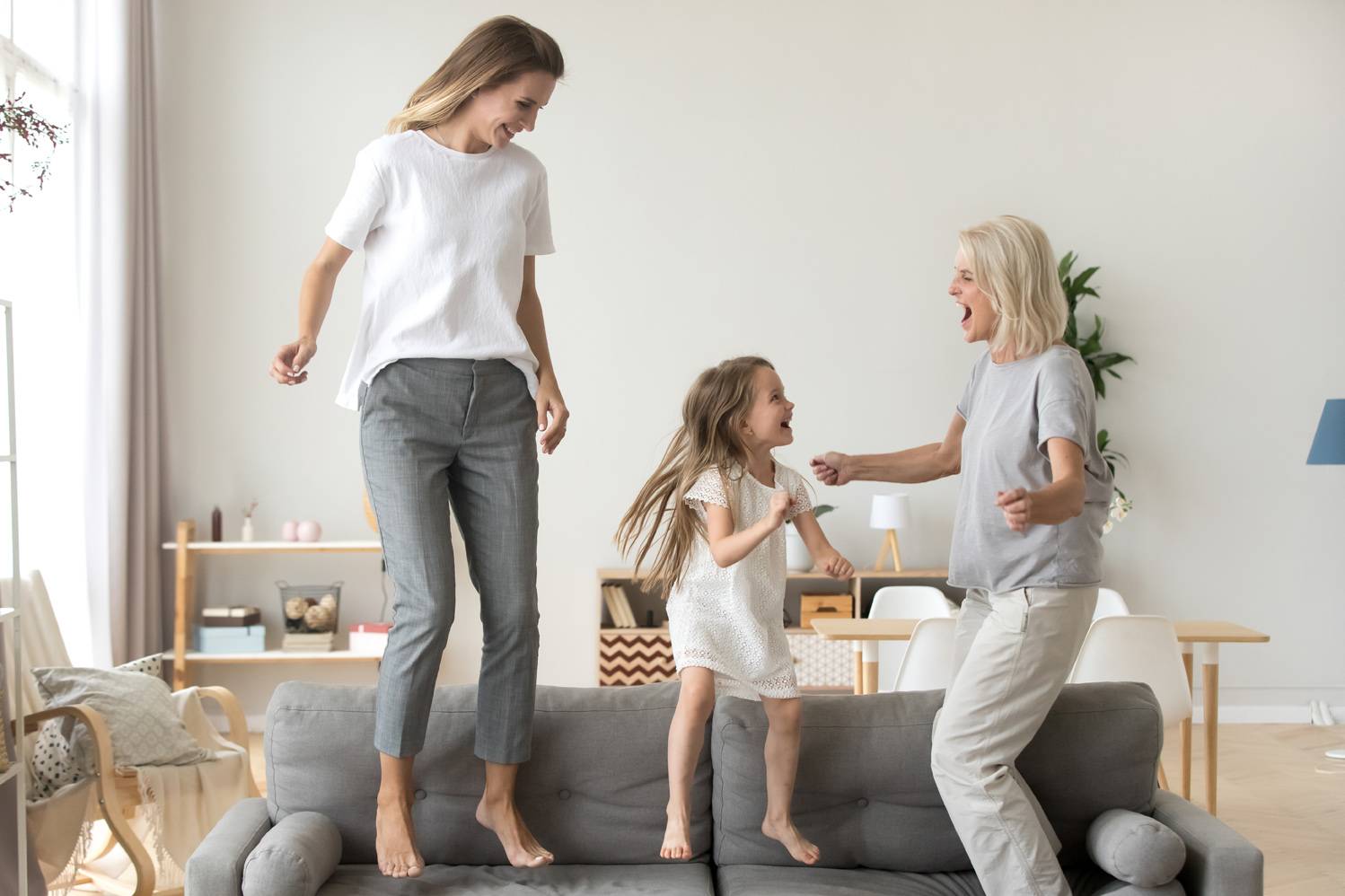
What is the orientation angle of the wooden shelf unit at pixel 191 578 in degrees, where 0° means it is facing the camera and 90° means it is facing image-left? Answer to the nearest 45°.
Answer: approximately 0°

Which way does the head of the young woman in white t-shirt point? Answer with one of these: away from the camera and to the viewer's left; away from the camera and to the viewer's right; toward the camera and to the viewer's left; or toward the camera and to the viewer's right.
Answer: toward the camera and to the viewer's right

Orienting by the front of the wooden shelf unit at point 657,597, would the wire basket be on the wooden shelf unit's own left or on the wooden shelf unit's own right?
on the wooden shelf unit's own right

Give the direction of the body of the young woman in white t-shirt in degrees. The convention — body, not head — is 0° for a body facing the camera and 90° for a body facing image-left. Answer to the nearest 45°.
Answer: approximately 0°

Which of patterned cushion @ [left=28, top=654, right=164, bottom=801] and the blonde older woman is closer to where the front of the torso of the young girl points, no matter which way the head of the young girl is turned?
the blonde older woman

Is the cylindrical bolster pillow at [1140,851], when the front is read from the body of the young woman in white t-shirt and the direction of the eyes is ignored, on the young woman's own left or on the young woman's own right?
on the young woman's own left

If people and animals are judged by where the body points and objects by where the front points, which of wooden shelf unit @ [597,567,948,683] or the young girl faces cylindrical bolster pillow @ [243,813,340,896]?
the wooden shelf unit

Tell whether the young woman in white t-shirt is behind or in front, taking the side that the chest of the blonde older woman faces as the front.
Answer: in front
